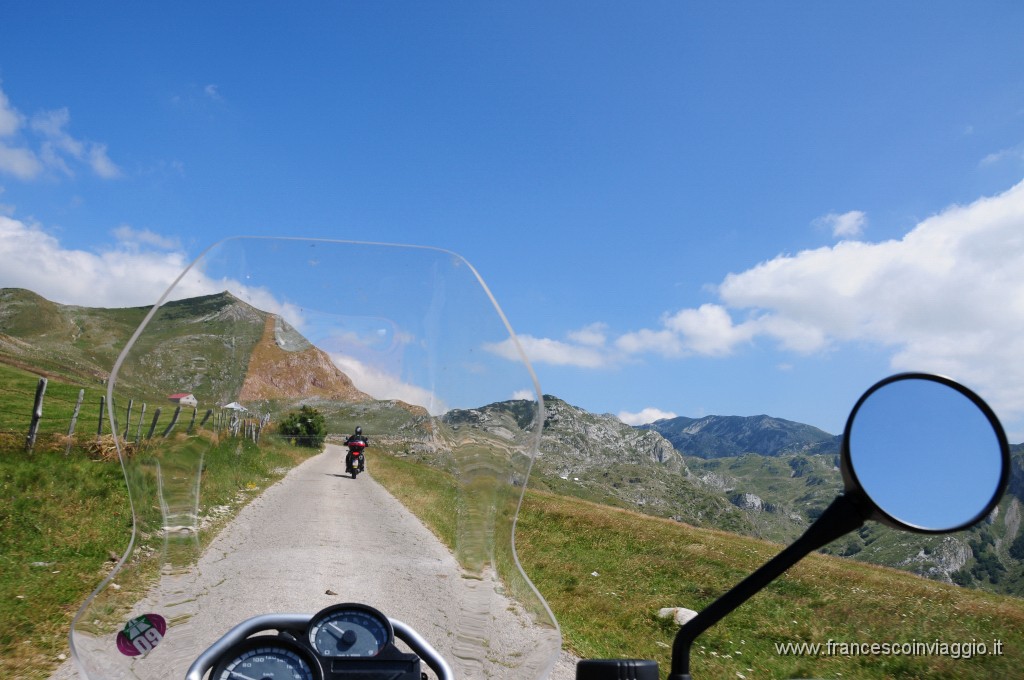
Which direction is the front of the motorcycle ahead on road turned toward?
away from the camera

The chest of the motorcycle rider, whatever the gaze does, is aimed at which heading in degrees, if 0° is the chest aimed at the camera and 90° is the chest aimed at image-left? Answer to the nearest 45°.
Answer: approximately 180°
